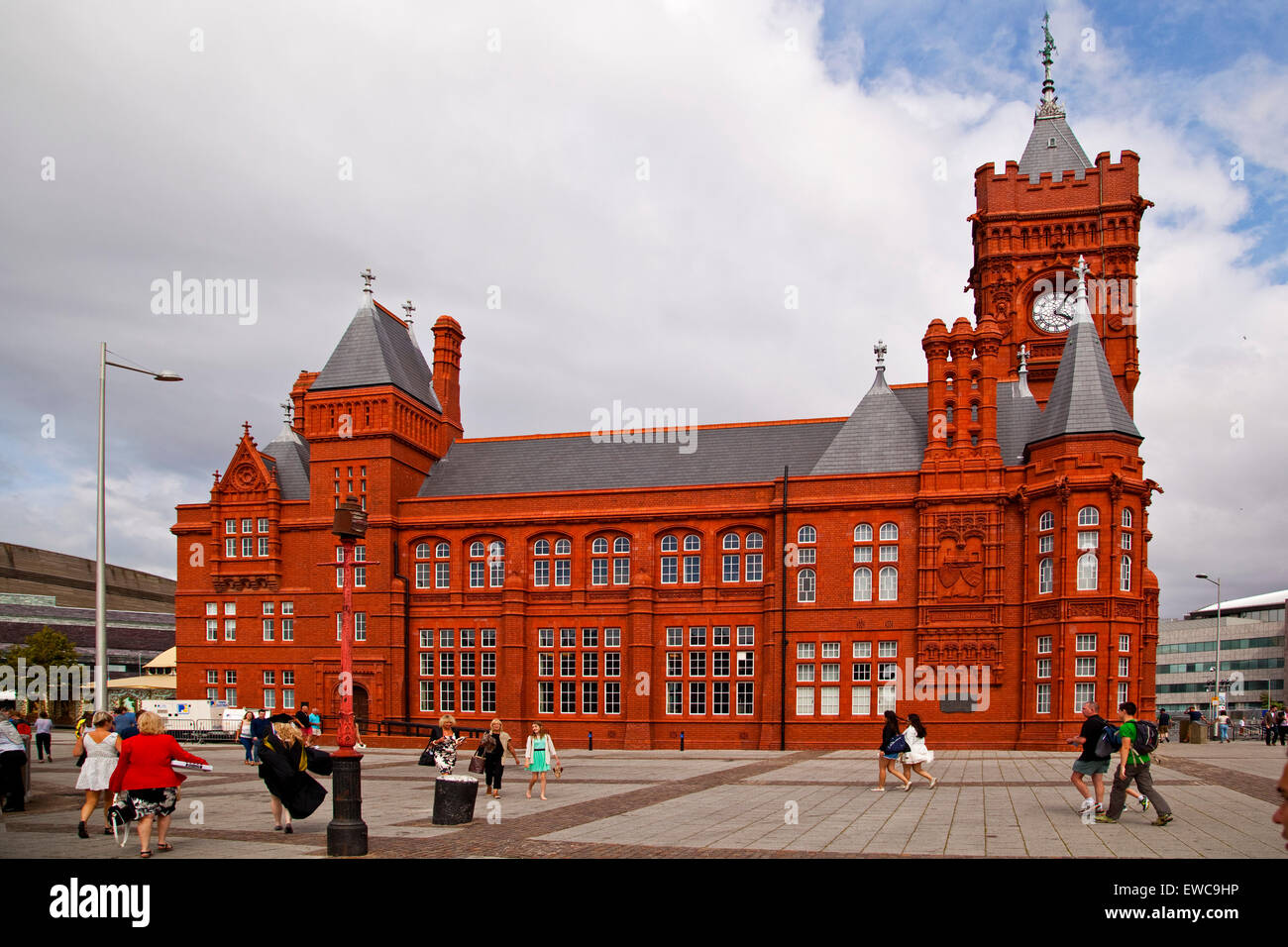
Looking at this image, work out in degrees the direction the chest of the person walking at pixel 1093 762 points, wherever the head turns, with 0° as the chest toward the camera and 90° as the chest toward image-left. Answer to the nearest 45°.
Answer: approximately 90°

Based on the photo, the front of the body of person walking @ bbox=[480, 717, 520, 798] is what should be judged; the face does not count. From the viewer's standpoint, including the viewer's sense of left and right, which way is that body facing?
facing the viewer

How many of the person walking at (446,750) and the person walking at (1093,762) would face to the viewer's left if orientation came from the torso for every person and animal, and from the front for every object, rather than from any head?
1

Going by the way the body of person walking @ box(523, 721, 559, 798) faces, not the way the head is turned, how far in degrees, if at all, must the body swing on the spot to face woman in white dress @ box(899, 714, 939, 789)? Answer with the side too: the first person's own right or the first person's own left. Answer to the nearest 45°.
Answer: approximately 90° to the first person's own left

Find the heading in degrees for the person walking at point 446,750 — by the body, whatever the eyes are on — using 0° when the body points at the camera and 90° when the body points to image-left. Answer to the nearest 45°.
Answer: approximately 0°

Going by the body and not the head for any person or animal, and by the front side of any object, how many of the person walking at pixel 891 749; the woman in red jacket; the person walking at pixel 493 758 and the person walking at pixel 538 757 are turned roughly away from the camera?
1

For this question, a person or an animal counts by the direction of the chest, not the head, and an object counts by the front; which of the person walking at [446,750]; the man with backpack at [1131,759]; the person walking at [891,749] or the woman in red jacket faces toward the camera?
the person walking at [446,750]

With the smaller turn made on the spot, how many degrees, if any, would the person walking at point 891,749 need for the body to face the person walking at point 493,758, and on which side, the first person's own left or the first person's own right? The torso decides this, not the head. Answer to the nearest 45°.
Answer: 0° — they already face them

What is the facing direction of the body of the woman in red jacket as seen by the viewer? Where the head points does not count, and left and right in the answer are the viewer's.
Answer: facing away from the viewer
